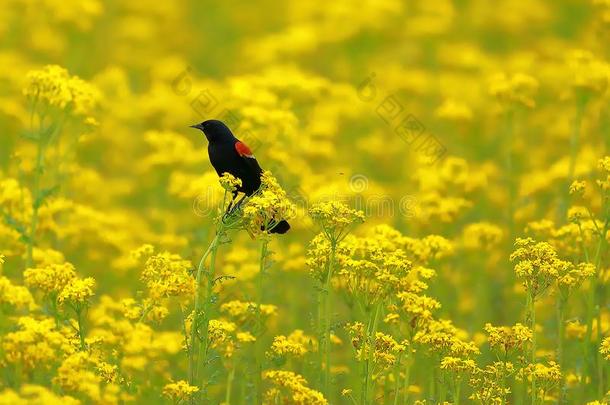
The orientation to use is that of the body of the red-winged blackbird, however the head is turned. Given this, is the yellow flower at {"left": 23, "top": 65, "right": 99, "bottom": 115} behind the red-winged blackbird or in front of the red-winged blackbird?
in front

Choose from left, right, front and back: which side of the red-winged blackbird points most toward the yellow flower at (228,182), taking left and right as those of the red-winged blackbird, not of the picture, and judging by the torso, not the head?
left

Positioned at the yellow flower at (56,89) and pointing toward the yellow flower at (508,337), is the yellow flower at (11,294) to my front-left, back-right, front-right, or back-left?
front-right

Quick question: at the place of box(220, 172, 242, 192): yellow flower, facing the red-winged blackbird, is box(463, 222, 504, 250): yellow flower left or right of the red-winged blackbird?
right

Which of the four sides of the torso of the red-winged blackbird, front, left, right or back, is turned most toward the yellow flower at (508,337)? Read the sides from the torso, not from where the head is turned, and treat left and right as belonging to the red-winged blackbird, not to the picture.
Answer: back

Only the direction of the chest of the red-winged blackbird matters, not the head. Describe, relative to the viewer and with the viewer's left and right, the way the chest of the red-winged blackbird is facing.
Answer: facing to the left of the viewer

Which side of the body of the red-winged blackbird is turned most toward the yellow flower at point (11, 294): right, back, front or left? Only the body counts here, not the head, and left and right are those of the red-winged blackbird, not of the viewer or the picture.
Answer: front

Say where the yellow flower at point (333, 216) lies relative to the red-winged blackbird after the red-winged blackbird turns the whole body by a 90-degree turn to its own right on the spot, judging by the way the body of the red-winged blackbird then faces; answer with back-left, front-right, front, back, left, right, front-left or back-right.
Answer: back-right

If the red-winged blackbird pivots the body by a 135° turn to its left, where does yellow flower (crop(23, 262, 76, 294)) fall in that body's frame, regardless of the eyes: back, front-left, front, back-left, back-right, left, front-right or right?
back-right

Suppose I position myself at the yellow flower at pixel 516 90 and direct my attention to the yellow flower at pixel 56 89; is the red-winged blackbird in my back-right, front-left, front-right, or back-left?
front-left

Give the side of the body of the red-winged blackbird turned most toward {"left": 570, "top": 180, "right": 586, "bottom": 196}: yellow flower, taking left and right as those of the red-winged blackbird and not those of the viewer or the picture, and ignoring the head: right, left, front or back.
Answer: back
